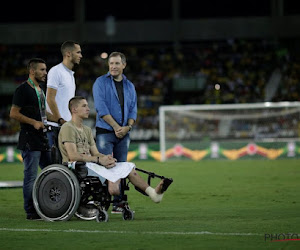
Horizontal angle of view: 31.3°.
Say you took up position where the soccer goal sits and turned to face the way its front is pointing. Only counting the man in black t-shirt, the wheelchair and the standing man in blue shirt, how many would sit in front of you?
3

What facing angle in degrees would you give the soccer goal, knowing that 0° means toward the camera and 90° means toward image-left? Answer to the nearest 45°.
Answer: approximately 0°

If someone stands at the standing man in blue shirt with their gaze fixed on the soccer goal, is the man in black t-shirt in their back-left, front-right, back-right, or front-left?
back-left

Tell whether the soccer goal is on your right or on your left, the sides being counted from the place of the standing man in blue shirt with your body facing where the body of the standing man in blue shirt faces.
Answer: on your left

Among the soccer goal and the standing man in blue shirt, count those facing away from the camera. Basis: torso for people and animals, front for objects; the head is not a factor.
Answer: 0

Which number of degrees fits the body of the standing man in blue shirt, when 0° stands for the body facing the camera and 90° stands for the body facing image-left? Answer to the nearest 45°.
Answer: approximately 315°

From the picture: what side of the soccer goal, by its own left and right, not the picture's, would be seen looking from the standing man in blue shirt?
front

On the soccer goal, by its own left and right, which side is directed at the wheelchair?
front
